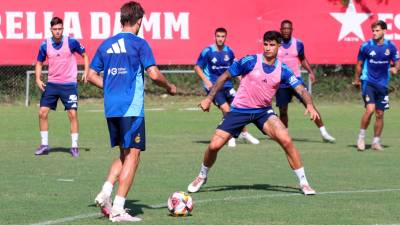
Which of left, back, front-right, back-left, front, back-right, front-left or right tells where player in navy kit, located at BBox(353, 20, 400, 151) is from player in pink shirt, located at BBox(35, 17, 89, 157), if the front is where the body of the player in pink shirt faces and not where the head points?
left

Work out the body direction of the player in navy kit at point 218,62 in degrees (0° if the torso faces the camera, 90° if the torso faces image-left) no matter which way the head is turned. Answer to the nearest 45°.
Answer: approximately 0°

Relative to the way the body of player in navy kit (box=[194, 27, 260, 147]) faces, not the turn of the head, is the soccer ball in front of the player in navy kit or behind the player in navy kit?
in front

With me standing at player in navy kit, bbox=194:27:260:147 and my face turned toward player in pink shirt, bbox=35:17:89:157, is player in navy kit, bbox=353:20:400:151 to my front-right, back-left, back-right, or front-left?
back-left

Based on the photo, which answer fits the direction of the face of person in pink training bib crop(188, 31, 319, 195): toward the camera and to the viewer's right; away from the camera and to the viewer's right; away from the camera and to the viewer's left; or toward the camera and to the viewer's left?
toward the camera and to the viewer's left

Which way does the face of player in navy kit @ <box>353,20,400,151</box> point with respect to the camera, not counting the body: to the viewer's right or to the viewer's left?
to the viewer's left

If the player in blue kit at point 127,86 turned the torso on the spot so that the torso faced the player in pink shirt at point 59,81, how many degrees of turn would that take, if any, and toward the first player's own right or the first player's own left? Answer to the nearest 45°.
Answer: approximately 45° to the first player's own left

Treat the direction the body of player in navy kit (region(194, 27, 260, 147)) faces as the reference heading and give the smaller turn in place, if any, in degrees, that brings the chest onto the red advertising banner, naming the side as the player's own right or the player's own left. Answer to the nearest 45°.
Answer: approximately 180°
